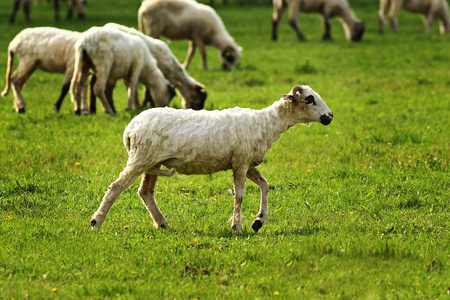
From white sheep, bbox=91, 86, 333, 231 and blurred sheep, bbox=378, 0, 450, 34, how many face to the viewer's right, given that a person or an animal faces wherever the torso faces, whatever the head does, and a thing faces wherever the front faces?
2

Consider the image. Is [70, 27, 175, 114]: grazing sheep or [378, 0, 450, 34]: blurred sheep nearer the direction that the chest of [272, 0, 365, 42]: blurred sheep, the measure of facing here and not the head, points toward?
the blurred sheep

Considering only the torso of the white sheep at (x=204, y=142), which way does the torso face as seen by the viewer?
to the viewer's right

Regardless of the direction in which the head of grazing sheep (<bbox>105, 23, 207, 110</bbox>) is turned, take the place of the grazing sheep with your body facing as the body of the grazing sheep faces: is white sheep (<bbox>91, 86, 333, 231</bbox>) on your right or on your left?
on your right

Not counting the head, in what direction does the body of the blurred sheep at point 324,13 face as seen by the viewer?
to the viewer's right

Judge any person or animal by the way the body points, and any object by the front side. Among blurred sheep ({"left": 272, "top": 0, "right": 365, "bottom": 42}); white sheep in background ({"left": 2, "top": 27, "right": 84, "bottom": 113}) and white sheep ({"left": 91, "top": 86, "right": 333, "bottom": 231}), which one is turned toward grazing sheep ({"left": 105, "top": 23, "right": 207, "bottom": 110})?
the white sheep in background

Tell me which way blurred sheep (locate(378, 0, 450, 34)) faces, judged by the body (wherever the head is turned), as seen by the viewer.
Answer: to the viewer's right

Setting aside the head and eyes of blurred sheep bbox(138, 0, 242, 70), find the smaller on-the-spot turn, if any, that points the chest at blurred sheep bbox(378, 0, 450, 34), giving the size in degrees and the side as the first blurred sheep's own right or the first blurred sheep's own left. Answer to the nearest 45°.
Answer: approximately 45° to the first blurred sheep's own left

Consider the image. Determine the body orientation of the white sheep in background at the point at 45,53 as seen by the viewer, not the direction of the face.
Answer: to the viewer's right

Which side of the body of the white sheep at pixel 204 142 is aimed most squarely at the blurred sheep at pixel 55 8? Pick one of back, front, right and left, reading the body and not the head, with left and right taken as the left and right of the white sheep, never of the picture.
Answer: left

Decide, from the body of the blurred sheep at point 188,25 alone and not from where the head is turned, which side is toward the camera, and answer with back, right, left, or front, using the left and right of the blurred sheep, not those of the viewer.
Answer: right
